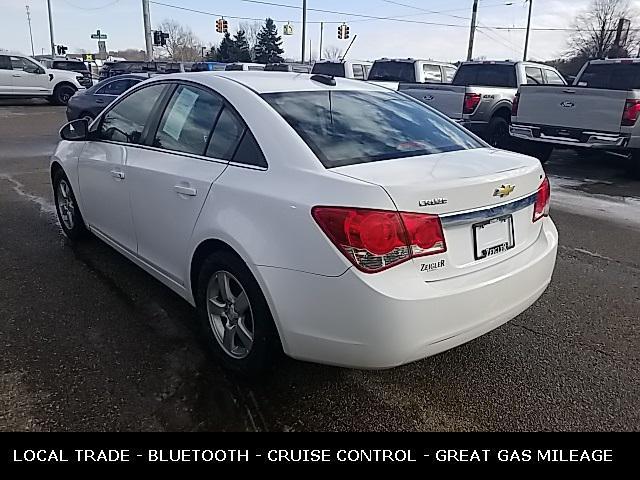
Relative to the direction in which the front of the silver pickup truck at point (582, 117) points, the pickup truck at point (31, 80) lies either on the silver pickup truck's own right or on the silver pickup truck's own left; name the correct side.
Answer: on the silver pickup truck's own left

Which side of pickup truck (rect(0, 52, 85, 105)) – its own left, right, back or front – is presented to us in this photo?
right

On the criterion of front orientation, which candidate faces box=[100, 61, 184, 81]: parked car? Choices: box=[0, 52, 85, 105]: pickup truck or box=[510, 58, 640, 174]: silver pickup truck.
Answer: the pickup truck

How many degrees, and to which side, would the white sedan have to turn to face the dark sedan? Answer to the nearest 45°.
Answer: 0° — it already faces it

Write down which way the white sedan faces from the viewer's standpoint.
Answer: facing away from the viewer and to the left of the viewer

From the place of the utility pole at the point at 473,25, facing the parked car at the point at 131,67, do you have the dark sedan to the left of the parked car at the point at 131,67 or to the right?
left

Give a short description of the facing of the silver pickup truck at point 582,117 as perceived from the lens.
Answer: facing away from the viewer and to the right of the viewer

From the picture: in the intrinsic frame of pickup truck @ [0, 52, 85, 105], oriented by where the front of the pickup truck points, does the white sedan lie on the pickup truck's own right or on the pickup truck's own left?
on the pickup truck's own right

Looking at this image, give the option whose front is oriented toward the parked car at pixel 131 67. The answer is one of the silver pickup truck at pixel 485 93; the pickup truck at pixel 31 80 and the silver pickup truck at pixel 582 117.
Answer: the pickup truck

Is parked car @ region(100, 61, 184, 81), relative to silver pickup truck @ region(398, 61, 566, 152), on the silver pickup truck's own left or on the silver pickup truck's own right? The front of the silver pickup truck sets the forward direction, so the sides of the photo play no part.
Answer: on the silver pickup truck's own left

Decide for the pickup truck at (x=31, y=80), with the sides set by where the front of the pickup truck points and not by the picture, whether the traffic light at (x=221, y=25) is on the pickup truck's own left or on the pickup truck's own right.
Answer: on the pickup truck's own left

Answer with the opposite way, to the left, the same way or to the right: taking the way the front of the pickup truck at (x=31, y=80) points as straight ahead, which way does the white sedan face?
to the left

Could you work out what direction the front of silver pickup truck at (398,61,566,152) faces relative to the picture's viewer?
facing away from the viewer and to the right of the viewer

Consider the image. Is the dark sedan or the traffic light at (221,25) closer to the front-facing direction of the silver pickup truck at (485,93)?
the traffic light
